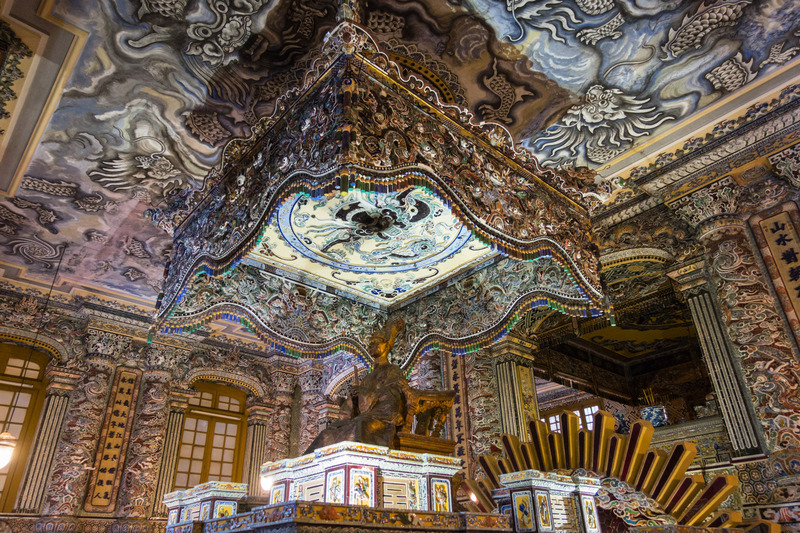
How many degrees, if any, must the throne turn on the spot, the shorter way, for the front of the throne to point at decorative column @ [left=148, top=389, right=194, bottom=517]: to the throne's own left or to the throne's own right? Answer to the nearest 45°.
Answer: approximately 45° to the throne's own right

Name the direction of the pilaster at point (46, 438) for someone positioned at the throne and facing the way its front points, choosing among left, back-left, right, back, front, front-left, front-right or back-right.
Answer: front-right

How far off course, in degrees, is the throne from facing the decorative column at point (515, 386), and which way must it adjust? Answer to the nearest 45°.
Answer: approximately 135° to its right

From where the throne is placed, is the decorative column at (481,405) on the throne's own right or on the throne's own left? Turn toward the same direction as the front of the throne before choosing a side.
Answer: on the throne's own right

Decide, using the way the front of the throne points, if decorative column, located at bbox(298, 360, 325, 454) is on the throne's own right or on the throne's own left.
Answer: on the throne's own right

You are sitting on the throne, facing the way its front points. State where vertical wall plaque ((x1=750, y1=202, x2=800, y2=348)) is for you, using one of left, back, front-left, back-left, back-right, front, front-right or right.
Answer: back

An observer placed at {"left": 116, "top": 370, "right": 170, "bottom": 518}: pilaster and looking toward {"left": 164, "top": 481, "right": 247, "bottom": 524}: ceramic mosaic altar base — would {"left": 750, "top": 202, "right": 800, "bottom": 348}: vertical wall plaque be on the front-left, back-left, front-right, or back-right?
front-left

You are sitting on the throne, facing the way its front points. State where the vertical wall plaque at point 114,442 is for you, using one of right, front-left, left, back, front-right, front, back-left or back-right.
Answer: front-right

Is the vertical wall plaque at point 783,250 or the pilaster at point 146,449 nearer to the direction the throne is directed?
the pilaster

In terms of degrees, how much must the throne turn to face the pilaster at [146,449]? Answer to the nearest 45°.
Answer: approximately 45° to its right

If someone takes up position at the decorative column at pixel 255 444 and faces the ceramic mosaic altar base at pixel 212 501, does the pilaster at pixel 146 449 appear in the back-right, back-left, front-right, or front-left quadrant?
front-right

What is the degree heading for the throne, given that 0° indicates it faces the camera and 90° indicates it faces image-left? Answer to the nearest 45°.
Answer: approximately 90°

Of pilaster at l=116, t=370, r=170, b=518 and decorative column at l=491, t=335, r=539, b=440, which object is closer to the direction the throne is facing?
the pilaster
